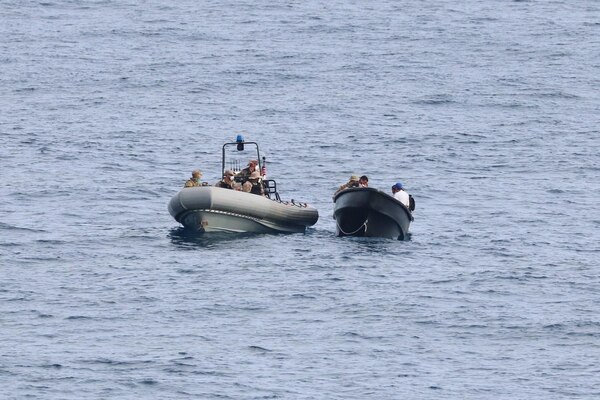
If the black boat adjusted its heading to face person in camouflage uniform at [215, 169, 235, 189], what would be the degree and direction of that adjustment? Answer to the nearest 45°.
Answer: approximately 90° to its right

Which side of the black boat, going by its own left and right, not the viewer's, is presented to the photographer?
front

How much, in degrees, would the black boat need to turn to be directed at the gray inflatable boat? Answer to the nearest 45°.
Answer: approximately 90° to its right

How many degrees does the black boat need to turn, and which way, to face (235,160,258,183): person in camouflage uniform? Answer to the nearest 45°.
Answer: approximately 90° to its right
